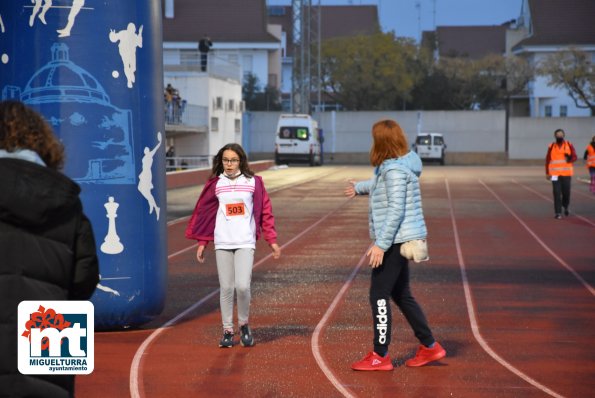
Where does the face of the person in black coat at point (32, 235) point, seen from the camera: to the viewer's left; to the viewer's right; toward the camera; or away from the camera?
away from the camera

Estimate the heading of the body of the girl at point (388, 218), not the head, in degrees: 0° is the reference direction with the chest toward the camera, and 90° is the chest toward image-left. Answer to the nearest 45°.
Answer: approximately 90°

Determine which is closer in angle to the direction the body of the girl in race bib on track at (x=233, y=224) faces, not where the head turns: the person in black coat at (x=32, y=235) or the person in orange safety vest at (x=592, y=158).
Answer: the person in black coat

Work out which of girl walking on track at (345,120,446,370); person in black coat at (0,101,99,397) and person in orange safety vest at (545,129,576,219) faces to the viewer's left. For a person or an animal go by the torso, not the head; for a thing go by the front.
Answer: the girl walking on track

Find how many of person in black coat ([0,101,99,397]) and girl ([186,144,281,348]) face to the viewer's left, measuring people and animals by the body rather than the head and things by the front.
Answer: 0

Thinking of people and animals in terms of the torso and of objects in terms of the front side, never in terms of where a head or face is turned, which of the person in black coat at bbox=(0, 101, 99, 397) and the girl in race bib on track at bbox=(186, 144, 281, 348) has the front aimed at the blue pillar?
the person in black coat

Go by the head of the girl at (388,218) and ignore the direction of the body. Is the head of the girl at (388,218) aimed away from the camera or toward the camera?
away from the camera

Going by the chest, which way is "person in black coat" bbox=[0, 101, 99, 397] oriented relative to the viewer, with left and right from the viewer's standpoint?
facing away from the viewer

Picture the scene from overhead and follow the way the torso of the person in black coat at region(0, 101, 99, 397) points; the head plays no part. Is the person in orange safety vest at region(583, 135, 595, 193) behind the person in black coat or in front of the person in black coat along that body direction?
in front

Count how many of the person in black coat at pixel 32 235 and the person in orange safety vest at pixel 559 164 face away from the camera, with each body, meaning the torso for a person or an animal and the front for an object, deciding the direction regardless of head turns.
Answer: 1

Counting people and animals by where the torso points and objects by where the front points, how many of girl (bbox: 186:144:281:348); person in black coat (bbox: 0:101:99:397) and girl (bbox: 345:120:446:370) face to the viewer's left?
1

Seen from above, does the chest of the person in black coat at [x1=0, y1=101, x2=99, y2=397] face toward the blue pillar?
yes

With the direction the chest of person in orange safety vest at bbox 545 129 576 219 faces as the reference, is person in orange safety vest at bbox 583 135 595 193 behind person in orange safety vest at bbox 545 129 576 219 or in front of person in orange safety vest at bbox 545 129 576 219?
behind
